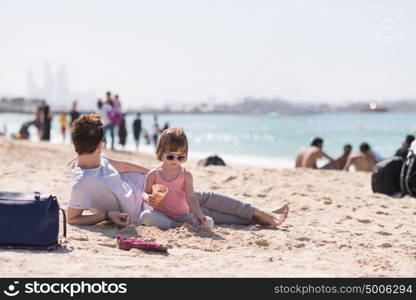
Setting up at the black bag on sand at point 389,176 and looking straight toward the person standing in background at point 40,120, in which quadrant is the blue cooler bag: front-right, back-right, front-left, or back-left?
back-left

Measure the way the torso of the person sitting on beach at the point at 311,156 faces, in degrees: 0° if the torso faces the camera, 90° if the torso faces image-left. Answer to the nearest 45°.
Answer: approximately 225°

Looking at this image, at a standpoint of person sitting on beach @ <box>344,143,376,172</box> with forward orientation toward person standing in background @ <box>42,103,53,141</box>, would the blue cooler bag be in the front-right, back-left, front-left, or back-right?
back-left

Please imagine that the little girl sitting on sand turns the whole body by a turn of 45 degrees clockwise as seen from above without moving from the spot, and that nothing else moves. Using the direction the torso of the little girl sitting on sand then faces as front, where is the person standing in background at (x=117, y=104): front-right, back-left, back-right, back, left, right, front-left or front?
back-right

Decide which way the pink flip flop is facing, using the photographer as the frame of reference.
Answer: facing to the right of the viewer

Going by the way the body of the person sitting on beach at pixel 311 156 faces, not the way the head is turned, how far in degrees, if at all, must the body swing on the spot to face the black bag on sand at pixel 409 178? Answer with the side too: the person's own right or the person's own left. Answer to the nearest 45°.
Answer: approximately 135° to the person's own right

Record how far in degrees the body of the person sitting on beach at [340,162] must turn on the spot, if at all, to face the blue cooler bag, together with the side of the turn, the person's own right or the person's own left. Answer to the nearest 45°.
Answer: approximately 90° to the person's own left

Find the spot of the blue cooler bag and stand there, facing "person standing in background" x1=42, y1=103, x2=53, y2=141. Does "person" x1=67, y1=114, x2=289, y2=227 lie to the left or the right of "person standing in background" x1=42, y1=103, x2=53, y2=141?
right

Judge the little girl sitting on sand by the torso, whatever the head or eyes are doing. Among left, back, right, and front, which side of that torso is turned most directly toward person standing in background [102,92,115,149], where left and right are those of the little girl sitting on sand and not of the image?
back

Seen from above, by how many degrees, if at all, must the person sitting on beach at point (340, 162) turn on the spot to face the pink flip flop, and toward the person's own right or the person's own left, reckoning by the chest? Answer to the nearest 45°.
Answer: approximately 90° to the person's own left

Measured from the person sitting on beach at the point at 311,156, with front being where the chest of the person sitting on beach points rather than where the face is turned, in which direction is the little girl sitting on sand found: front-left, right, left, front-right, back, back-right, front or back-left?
back-right
